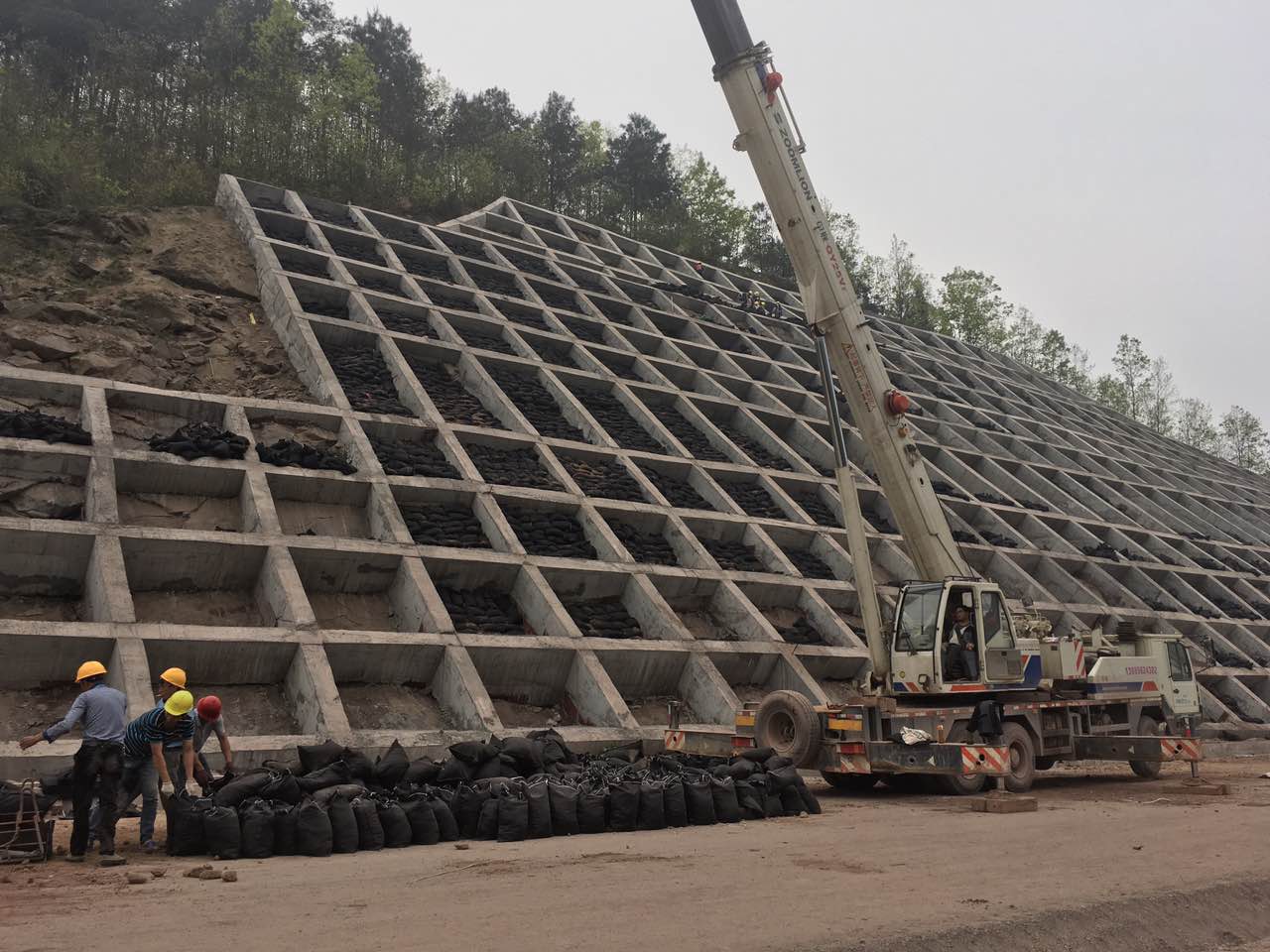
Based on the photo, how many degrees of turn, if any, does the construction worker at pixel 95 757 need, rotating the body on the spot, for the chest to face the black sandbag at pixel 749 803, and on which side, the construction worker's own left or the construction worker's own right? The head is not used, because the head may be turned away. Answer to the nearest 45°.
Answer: approximately 135° to the construction worker's own right

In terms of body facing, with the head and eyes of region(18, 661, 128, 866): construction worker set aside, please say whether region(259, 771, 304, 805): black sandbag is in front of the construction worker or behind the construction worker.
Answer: behind

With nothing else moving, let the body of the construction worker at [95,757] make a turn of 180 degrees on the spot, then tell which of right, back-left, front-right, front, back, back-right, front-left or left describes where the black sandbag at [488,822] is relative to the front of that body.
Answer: front-left

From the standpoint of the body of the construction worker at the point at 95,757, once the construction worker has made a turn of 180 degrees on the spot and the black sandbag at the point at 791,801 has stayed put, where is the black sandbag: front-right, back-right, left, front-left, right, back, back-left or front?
front-left

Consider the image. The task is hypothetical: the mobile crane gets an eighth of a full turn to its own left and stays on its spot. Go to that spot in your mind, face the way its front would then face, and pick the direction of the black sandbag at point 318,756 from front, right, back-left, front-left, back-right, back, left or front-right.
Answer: back-left

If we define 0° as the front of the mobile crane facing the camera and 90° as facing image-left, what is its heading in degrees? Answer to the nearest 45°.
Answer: approximately 225°

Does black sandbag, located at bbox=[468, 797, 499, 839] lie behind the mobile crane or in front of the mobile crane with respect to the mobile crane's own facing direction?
behind

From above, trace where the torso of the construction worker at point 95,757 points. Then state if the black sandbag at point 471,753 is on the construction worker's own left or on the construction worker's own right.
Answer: on the construction worker's own right

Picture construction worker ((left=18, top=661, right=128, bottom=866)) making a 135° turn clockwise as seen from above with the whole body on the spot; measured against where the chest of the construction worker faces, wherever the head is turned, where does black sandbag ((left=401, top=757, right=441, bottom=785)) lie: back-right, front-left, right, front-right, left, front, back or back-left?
front

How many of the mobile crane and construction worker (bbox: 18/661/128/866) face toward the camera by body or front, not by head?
0

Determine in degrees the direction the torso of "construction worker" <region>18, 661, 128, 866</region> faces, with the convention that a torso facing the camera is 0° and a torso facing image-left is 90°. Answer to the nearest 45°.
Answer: approximately 135°

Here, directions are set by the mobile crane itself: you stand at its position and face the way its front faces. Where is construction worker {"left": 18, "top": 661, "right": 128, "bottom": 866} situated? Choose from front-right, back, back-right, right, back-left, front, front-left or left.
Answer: back

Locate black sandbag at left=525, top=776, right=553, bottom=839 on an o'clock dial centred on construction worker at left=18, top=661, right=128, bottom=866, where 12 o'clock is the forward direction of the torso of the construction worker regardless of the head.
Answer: The black sandbag is roughly at 5 o'clock from the construction worker.

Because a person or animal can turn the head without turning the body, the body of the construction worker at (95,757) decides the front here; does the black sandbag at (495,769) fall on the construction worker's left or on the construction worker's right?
on the construction worker's right
